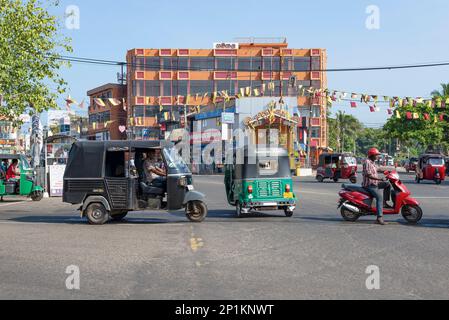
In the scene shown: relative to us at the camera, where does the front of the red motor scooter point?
facing to the right of the viewer

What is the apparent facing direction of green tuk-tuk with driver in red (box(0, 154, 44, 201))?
to the viewer's right

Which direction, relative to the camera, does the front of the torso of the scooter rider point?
to the viewer's right

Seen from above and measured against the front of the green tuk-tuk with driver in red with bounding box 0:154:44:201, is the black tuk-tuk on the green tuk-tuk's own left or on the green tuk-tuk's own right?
on the green tuk-tuk's own right

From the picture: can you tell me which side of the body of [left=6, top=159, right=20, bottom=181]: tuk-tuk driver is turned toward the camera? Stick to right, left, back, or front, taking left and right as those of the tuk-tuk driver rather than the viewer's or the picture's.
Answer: right

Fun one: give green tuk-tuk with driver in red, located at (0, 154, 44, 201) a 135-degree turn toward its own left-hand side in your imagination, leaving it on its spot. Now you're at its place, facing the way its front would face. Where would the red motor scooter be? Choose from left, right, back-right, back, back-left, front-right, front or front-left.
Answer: back

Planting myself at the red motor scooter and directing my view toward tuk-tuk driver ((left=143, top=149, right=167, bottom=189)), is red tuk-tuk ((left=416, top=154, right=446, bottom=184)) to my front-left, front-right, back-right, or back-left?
back-right

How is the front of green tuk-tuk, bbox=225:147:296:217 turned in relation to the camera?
facing away from the viewer

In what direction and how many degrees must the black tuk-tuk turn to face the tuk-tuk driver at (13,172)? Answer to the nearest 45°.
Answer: approximately 135° to its left

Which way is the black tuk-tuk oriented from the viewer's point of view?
to the viewer's right
